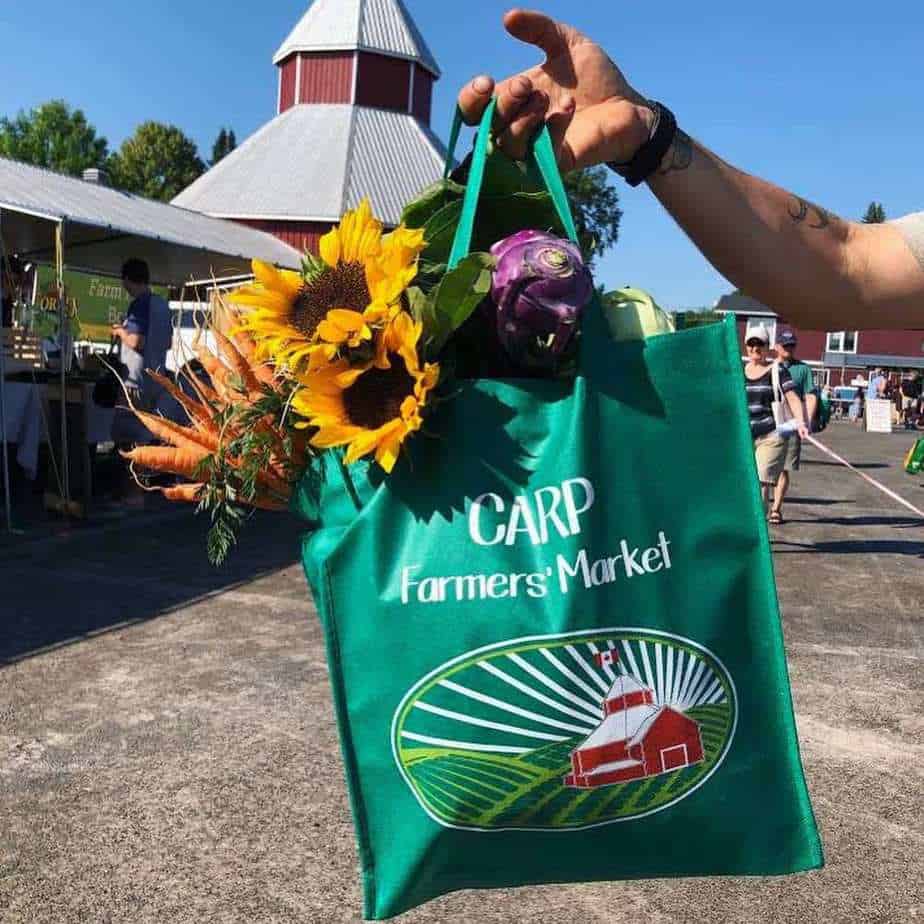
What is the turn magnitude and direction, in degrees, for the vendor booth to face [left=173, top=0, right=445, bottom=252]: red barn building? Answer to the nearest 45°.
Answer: approximately 135° to its left

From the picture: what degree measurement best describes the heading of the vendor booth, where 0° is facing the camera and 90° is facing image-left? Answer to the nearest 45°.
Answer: approximately 315°

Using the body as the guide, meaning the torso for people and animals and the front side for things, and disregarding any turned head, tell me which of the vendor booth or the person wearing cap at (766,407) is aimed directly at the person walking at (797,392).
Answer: the vendor booth

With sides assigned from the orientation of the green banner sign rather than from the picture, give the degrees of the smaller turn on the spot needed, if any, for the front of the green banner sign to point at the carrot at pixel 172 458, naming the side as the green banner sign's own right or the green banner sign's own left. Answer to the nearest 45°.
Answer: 0° — it already faces it

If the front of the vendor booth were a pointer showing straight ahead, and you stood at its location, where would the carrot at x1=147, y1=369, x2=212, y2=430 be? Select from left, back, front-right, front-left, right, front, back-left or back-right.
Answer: front-right

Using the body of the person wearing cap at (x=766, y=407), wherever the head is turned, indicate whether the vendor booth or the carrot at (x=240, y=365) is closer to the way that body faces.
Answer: the carrot

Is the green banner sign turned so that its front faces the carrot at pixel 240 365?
yes

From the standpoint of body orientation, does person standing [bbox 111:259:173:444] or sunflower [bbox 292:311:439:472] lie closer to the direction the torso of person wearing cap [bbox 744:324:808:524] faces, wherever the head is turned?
the sunflower

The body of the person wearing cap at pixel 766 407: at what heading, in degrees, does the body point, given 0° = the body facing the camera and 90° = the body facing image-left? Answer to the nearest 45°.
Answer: approximately 0°

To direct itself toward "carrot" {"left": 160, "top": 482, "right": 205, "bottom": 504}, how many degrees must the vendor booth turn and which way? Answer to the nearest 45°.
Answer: approximately 45° to its right

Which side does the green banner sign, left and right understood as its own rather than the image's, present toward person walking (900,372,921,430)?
left
